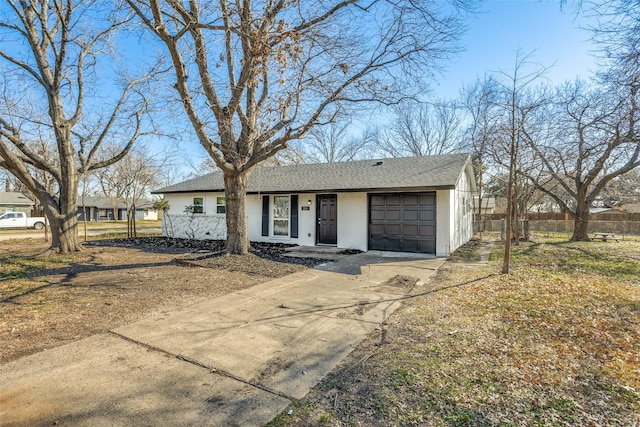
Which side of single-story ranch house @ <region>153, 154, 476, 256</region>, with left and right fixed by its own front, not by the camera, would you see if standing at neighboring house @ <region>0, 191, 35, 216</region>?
right

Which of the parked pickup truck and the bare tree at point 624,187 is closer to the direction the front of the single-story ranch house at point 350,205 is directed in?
the parked pickup truck

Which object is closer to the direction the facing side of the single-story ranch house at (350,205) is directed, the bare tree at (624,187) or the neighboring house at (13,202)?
the neighboring house

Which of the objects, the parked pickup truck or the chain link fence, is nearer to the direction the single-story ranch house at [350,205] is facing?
the parked pickup truck

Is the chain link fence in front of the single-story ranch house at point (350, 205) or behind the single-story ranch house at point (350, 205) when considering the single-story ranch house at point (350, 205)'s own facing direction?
behind

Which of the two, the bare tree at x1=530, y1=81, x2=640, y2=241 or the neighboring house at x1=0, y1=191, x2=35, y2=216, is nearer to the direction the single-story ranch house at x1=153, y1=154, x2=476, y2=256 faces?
the neighboring house

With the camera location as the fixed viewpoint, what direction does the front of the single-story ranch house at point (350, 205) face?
facing the viewer and to the left of the viewer

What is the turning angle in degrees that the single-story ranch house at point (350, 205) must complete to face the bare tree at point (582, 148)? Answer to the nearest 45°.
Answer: approximately 135° to its left
